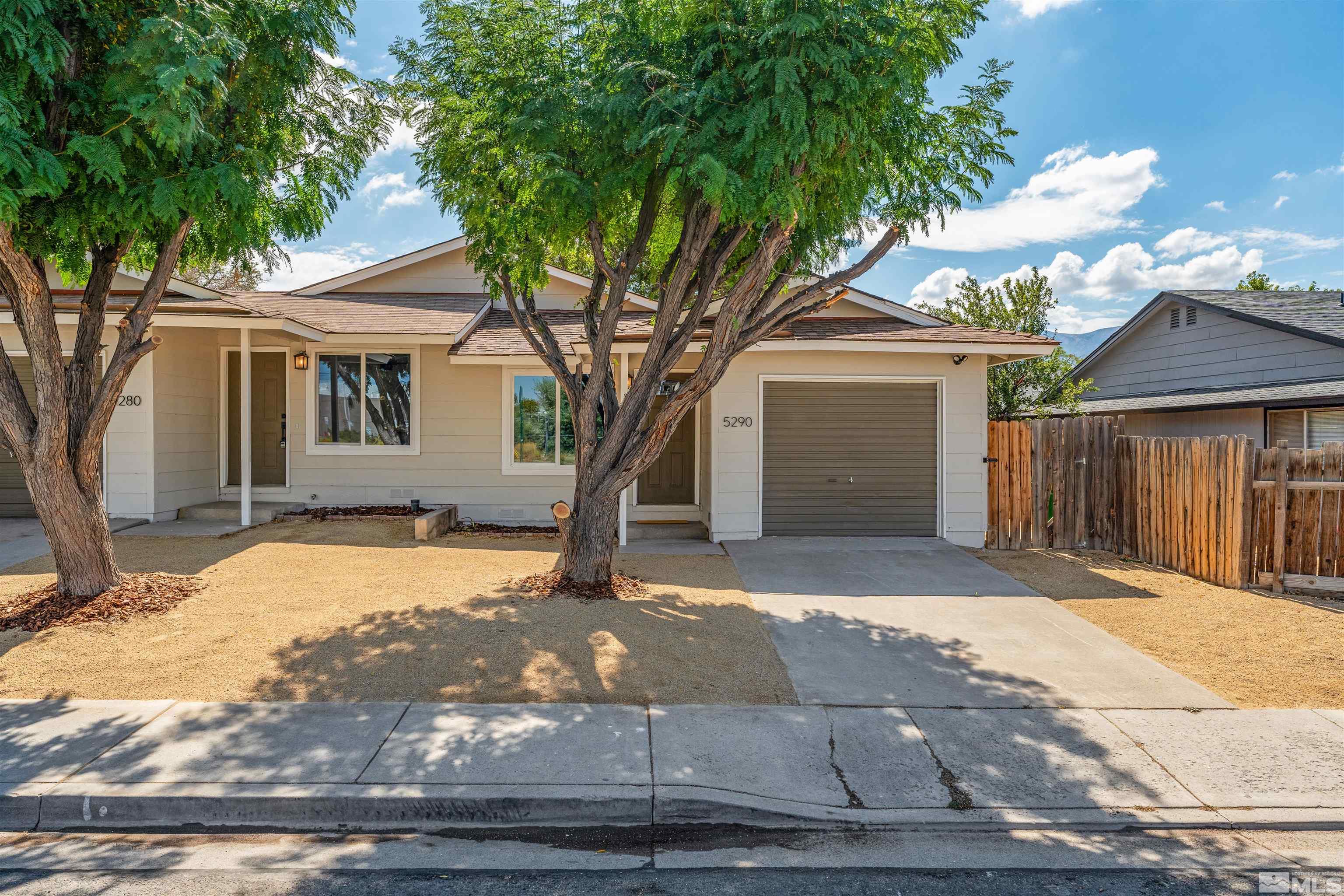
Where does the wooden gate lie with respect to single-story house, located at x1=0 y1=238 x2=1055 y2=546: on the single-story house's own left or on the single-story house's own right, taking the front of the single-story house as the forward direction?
on the single-story house's own left

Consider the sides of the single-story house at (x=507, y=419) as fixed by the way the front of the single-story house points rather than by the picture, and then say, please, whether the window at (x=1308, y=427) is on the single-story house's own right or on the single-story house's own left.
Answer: on the single-story house's own left

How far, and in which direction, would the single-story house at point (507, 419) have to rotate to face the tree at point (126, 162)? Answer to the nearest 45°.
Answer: approximately 45° to its right

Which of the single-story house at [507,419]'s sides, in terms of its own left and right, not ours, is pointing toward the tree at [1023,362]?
left

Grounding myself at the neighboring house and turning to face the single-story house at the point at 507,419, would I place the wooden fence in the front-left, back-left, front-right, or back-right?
front-left

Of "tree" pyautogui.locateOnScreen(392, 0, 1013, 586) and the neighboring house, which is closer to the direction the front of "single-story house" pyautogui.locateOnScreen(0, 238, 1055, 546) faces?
the tree

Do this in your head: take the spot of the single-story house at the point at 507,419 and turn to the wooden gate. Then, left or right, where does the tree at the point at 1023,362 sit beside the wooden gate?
left

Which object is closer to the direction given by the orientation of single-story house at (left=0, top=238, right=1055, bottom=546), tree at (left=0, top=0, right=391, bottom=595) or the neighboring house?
the tree

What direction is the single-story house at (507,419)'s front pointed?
toward the camera

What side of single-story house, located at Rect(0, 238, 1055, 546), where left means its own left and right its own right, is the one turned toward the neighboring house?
left
